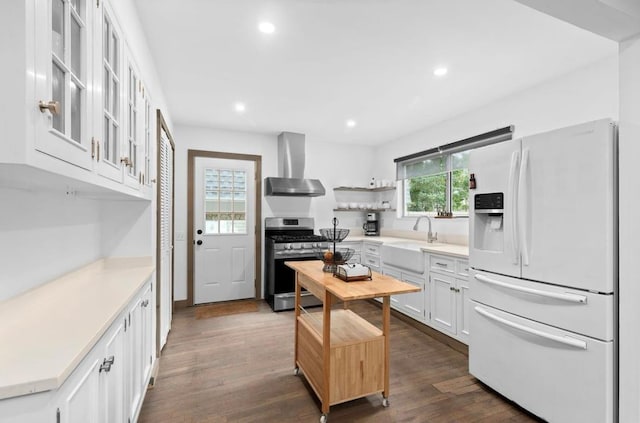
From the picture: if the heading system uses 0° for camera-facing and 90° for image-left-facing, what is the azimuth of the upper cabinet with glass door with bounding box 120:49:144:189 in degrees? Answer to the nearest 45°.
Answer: approximately 270°

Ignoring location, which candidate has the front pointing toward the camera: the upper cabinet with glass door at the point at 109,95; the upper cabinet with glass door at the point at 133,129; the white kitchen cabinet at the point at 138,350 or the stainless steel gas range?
the stainless steel gas range

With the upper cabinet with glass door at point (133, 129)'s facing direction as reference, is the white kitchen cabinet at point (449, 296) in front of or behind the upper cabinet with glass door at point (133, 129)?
in front

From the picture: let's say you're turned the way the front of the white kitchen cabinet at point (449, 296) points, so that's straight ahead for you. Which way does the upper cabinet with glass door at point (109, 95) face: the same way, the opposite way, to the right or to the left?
the opposite way

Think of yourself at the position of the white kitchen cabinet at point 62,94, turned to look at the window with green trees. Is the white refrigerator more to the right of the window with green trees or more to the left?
right

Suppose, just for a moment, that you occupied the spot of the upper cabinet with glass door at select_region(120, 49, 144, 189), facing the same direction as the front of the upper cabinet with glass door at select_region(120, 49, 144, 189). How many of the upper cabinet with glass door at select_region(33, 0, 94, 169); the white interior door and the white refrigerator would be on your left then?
1

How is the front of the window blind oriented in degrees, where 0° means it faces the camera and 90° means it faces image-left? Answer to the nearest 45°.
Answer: approximately 45°

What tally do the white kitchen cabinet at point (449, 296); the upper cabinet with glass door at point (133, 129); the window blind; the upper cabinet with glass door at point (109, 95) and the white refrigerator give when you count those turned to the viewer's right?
2

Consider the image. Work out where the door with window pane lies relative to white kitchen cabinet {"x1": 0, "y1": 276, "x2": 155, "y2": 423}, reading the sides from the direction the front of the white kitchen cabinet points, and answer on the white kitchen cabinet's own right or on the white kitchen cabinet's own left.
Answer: on the white kitchen cabinet's own left
